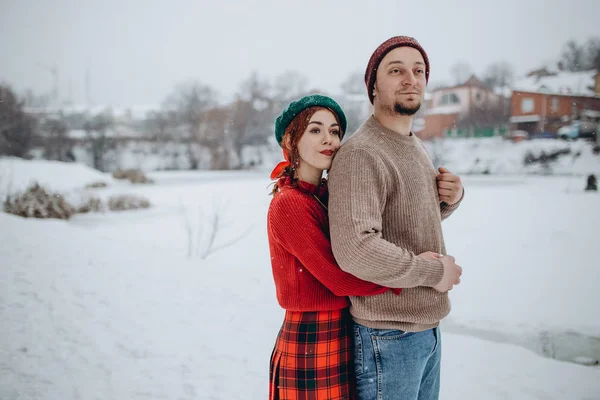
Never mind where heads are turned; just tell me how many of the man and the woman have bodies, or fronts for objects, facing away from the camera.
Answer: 0

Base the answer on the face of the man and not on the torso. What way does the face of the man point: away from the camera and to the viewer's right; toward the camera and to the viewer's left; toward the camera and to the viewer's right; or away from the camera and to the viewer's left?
toward the camera and to the viewer's right

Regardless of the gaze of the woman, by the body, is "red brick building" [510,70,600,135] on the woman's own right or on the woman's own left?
on the woman's own left

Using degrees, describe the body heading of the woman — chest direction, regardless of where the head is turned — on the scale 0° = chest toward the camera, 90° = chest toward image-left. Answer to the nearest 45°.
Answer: approximately 315°

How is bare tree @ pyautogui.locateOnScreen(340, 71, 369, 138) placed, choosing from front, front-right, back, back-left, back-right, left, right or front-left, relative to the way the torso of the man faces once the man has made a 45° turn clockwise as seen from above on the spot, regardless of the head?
back

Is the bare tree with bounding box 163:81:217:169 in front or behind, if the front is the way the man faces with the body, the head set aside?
behind

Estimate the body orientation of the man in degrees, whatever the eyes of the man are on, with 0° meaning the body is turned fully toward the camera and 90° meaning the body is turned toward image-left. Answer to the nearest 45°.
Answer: approximately 315°

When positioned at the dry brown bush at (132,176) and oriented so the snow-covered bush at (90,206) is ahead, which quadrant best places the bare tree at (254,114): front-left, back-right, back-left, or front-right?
back-left

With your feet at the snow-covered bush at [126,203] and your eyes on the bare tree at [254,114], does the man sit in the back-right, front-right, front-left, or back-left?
back-right

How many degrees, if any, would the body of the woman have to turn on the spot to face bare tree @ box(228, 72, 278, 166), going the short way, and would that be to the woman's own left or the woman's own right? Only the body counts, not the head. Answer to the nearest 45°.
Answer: approximately 135° to the woman's own left

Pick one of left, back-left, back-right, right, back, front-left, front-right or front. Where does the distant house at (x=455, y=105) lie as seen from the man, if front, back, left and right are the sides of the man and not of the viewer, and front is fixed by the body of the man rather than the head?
back-left

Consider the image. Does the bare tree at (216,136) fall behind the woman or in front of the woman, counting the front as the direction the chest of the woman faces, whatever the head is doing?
behind
